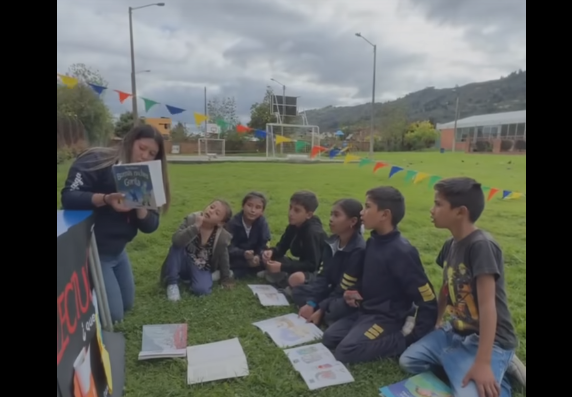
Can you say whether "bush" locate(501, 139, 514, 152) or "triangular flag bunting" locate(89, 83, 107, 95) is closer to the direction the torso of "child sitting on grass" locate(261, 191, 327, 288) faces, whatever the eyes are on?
the triangular flag bunting

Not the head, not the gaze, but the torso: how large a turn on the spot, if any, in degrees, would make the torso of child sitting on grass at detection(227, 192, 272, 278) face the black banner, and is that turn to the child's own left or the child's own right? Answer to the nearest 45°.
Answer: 0° — they already face it

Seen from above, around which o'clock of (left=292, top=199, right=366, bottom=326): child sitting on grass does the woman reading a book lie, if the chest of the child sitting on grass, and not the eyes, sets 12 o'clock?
The woman reading a book is roughly at 1 o'clock from the child sitting on grass.
